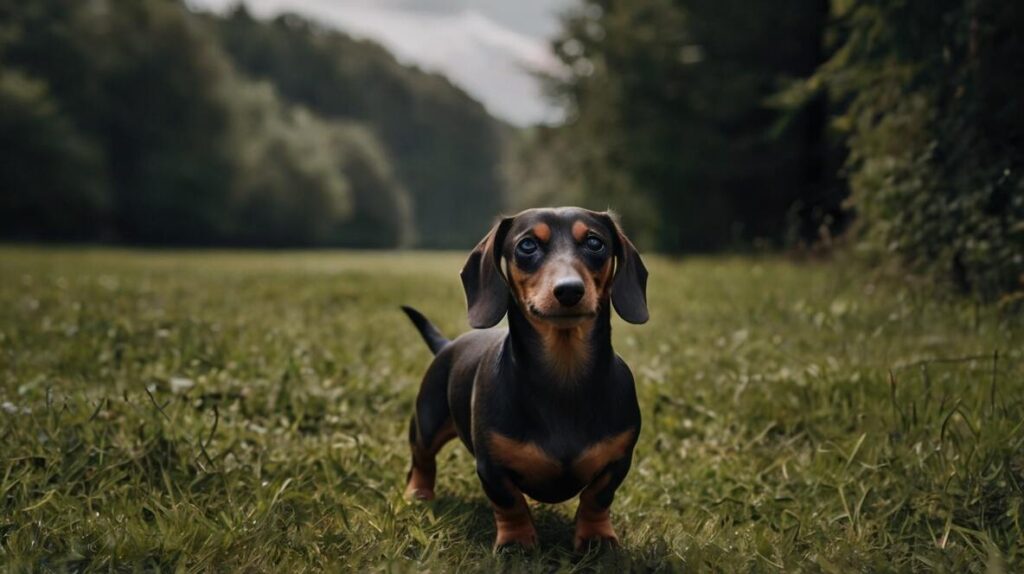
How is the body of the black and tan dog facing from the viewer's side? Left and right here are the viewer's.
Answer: facing the viewer and to the right of the viewer
